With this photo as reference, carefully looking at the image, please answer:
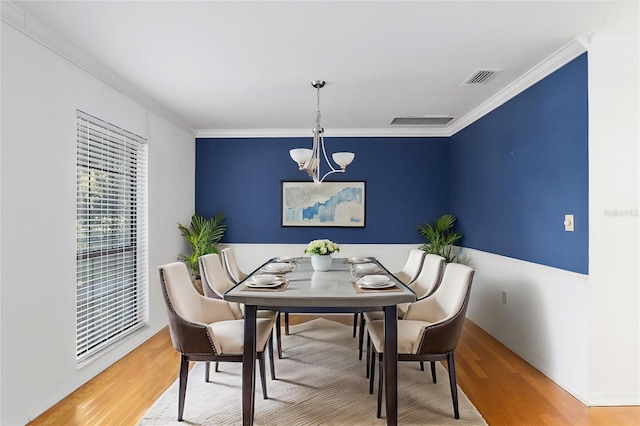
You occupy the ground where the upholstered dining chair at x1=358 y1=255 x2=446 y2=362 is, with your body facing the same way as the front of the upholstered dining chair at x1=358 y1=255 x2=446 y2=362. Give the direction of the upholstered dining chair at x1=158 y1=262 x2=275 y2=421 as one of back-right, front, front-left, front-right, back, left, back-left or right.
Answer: front-left

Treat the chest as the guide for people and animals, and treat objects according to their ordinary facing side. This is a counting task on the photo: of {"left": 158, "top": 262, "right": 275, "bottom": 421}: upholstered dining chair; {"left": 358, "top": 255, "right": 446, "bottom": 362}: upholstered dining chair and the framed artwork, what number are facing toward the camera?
1

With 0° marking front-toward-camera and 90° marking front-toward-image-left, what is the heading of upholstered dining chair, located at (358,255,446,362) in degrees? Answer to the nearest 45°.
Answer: approximately 90°

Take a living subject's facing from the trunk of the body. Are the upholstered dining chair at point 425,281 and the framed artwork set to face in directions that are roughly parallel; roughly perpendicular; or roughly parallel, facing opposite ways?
roughly perpendicular

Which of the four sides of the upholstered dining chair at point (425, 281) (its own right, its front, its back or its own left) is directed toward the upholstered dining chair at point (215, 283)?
front

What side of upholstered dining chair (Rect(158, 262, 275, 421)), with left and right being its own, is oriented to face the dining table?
front

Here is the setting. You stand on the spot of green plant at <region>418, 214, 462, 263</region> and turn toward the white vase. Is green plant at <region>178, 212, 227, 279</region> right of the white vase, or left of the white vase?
right

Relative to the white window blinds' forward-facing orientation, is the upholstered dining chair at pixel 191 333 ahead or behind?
ahead

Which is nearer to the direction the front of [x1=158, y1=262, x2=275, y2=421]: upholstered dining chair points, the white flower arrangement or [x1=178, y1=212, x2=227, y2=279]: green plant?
the white flower arrangement

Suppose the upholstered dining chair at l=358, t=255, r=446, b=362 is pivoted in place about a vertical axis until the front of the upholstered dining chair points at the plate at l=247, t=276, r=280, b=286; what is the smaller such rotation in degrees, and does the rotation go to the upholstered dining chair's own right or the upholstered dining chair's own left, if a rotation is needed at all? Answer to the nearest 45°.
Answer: approximately 45° to the upholstered dining chair's own left

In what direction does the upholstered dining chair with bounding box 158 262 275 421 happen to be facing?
to the viewer's right

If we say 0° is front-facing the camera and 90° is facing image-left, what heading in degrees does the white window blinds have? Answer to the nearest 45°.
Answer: approximately 315°

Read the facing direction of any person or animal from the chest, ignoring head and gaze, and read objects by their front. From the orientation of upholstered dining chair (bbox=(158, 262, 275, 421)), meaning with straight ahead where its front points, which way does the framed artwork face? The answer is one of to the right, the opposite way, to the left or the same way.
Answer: to the right
